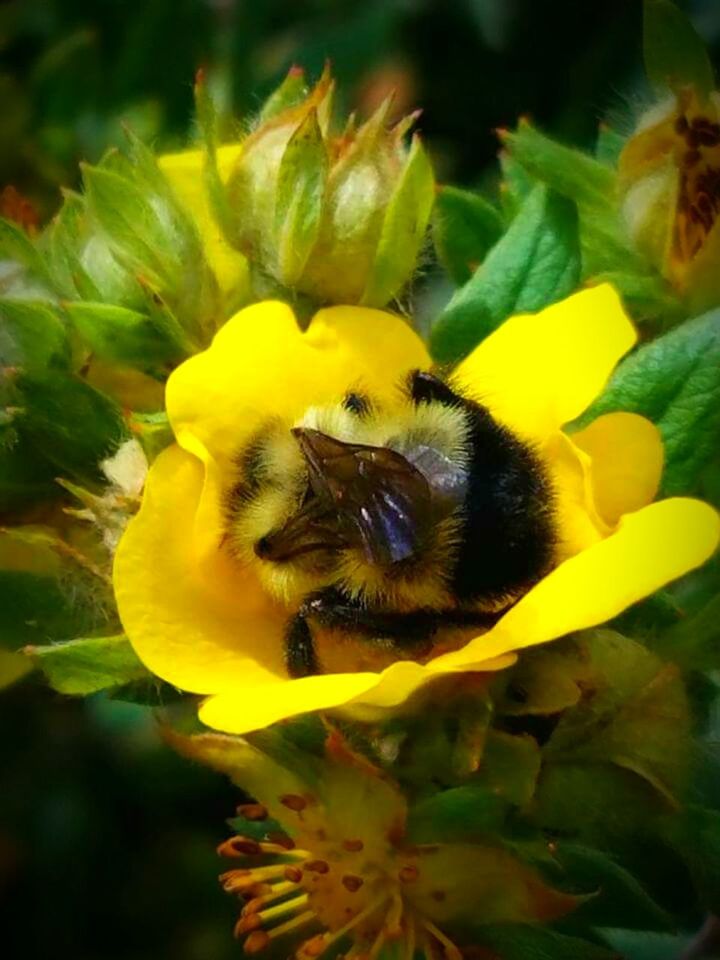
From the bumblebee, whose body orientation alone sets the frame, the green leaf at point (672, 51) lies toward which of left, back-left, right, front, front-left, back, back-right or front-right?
right

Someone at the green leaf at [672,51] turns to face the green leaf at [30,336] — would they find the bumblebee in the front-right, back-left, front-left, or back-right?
front-left

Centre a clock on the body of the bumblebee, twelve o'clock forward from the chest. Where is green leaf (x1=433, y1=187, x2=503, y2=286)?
The green leaf is roughly at 3 o'clock from the bumblebee.

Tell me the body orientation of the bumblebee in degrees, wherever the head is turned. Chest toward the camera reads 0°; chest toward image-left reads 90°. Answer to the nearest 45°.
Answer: approximately 90°

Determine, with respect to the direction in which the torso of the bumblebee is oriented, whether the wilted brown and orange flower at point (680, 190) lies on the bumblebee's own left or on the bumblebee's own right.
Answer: on the bumblebee's own right
